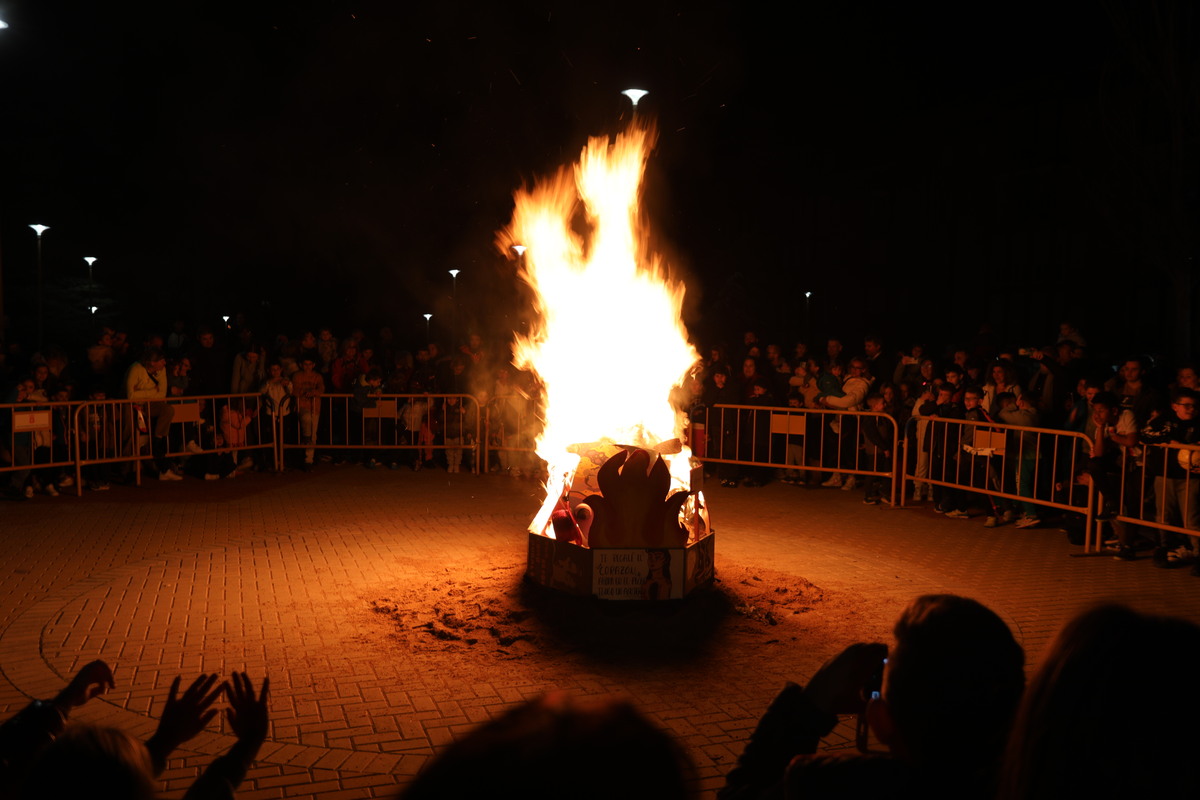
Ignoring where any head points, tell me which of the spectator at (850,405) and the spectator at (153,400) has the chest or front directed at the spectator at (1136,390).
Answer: the spectator at (153,400)

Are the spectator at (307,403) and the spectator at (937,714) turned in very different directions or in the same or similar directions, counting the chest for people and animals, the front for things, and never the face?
very different directions

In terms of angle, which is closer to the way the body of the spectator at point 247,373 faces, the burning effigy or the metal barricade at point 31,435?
the burning effigy

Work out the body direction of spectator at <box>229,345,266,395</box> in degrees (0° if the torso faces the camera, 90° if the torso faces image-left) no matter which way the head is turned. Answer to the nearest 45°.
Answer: approximately 315°

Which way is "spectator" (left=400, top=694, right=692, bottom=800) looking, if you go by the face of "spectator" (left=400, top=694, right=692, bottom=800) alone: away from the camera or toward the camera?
away from the camera

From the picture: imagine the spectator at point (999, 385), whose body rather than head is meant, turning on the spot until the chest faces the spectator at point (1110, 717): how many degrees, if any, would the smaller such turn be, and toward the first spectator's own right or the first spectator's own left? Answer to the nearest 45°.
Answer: approximately 45° to the first spectator's own left

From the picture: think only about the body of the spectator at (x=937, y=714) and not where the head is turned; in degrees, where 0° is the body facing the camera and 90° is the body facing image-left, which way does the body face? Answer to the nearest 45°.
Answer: approximately 135°

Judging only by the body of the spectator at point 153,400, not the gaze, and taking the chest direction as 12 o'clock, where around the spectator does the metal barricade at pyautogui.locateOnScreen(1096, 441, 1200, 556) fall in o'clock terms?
The metal barricade is roughly at 12 o'clock from the spectator.

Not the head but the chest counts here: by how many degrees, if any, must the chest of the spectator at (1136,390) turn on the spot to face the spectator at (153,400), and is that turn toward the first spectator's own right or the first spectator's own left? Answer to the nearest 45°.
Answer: approximately 45° to the first spectator's own right

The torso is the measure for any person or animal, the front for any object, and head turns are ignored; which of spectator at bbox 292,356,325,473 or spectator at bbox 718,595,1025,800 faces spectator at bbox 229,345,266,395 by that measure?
spectator at bbox 718,595,1025,800

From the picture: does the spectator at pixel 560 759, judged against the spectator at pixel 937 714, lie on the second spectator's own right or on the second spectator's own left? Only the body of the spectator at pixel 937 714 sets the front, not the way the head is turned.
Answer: on the second spectator's own left

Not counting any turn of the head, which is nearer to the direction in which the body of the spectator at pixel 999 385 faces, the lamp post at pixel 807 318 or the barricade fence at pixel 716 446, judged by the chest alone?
the barricade fence
